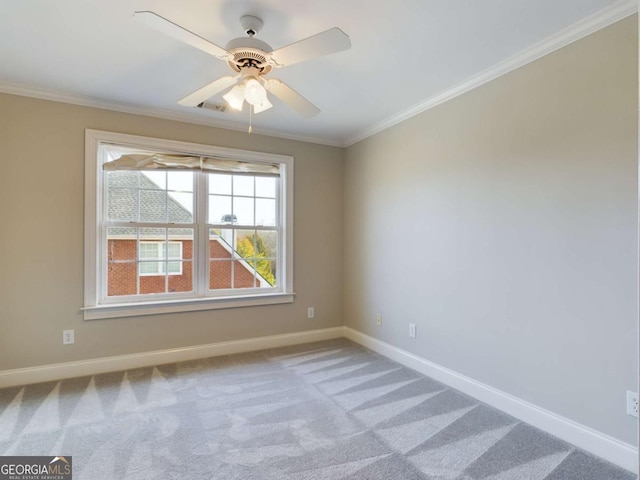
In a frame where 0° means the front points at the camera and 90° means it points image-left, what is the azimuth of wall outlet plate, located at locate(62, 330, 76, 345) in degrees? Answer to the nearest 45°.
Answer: approximately 0°

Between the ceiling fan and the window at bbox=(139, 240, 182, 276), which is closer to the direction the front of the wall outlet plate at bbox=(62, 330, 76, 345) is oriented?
the ceiling fan

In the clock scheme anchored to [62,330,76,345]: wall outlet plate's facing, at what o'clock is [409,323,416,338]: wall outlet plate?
[409,323,416,338]: wall outlet plate is roughly at 10 o'clock from [62,330,76,345]: wall outlet plate.

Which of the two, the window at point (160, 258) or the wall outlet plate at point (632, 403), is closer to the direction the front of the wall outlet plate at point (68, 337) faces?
the wall outlet plate
